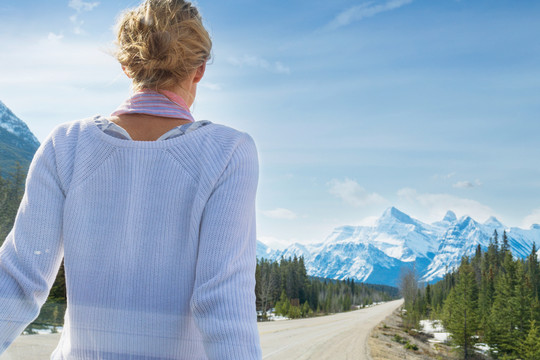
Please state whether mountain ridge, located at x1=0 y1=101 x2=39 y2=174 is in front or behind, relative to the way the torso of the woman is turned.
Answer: in front

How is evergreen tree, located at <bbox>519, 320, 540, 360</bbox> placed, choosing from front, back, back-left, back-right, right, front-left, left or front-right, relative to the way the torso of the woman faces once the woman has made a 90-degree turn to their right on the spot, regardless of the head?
front-left

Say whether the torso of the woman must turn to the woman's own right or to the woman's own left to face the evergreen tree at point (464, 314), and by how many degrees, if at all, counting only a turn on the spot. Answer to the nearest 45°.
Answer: approximately 45° to the woman's own right

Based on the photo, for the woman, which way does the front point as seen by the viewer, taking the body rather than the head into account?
away from the camera

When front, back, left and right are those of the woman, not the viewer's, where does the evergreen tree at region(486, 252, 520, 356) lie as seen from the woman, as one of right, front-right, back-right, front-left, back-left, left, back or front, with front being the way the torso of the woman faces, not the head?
front-right
